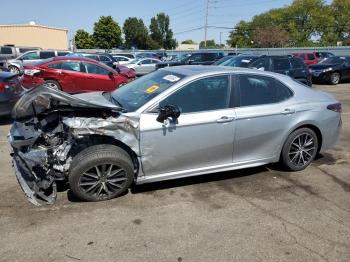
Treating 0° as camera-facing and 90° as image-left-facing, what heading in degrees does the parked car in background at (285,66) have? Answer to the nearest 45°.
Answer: approximately 90°

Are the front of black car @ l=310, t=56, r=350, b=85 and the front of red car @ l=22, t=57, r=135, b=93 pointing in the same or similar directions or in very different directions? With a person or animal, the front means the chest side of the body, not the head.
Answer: very different directions

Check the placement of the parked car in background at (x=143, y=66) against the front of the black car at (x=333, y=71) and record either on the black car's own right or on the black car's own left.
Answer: on the black car's own right

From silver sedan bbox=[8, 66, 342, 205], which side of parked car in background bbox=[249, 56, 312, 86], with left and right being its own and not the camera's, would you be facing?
left

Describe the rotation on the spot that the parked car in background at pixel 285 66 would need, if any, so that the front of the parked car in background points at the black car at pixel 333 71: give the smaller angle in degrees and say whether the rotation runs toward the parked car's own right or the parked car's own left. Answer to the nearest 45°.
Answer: approximately 135° to the parked car's own right
